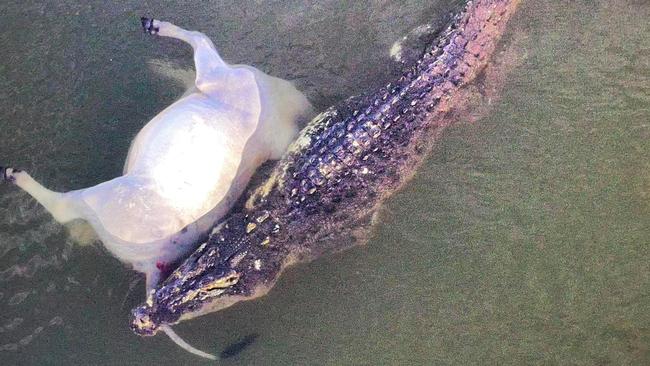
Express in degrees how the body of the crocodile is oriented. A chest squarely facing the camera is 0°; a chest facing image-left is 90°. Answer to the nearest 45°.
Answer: approximately 45°
